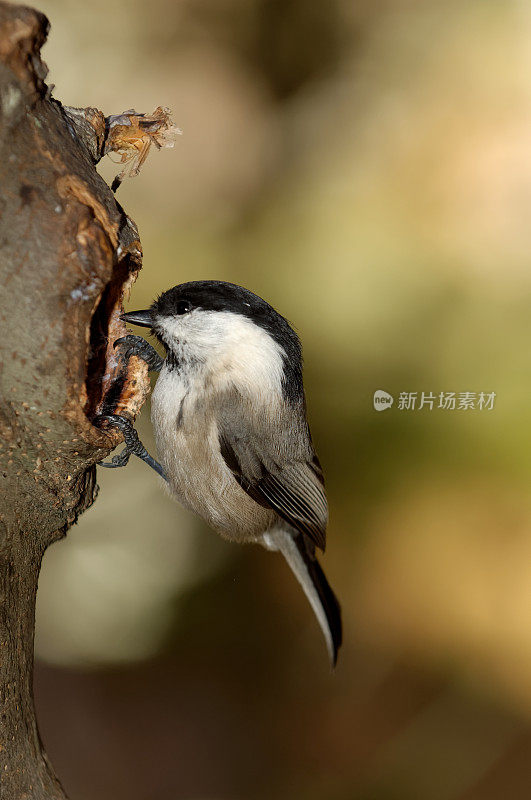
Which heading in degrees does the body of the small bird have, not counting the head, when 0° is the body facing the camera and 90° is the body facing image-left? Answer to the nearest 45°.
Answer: approximately 90°
